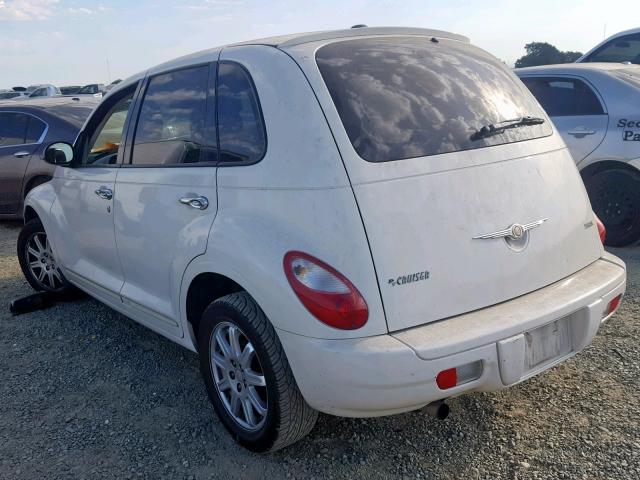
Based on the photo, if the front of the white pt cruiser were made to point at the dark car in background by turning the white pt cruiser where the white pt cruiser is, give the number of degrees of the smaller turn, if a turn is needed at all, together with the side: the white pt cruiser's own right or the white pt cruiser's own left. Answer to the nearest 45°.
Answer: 0° — it already faces it

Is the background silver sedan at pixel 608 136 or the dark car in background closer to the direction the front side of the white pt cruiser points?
the dark car in background

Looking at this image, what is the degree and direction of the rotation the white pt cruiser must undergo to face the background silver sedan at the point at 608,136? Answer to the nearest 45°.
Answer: approximately 90° to its right

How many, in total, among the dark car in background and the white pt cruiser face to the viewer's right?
0

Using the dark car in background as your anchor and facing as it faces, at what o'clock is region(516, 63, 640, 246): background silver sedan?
The background silver sedan is roughly at 6 o'clock from the dark car in background.

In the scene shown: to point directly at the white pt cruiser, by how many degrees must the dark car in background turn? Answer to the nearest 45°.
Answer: approximately 135° to its left

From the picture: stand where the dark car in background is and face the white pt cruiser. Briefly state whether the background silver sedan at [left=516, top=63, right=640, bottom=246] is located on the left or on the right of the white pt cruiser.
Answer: left

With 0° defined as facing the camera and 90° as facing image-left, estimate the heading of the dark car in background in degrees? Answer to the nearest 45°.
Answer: approximately 135°

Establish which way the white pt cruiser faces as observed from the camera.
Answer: facing away from the viewer and to the left of the viewer

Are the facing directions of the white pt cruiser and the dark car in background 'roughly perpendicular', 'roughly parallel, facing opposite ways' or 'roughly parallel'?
roughly parallel
